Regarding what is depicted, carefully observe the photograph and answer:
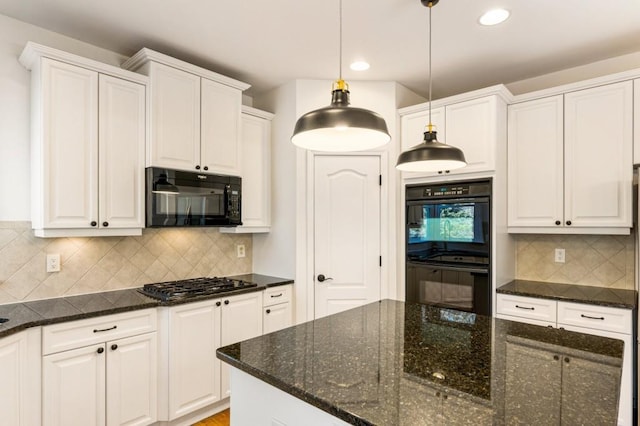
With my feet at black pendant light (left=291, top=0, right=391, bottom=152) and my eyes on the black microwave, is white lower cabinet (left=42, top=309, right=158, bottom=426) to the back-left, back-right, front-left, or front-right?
front-left

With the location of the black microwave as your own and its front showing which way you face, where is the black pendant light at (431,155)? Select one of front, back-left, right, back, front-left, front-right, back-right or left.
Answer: front

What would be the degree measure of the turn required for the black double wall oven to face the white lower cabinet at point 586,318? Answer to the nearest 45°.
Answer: approximately 135° to its left

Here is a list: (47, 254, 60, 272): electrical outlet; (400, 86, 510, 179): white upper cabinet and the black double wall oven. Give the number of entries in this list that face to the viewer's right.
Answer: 0

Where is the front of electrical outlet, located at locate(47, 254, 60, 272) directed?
toward the camera

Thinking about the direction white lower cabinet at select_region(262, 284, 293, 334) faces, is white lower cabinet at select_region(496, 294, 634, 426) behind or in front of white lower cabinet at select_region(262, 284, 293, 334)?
in front

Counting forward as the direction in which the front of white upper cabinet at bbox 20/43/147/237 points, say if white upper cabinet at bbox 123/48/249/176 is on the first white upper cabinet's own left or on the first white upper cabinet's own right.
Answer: on the first white upper cabinet's own left

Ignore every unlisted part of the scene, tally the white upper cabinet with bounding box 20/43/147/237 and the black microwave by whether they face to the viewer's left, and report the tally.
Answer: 0
